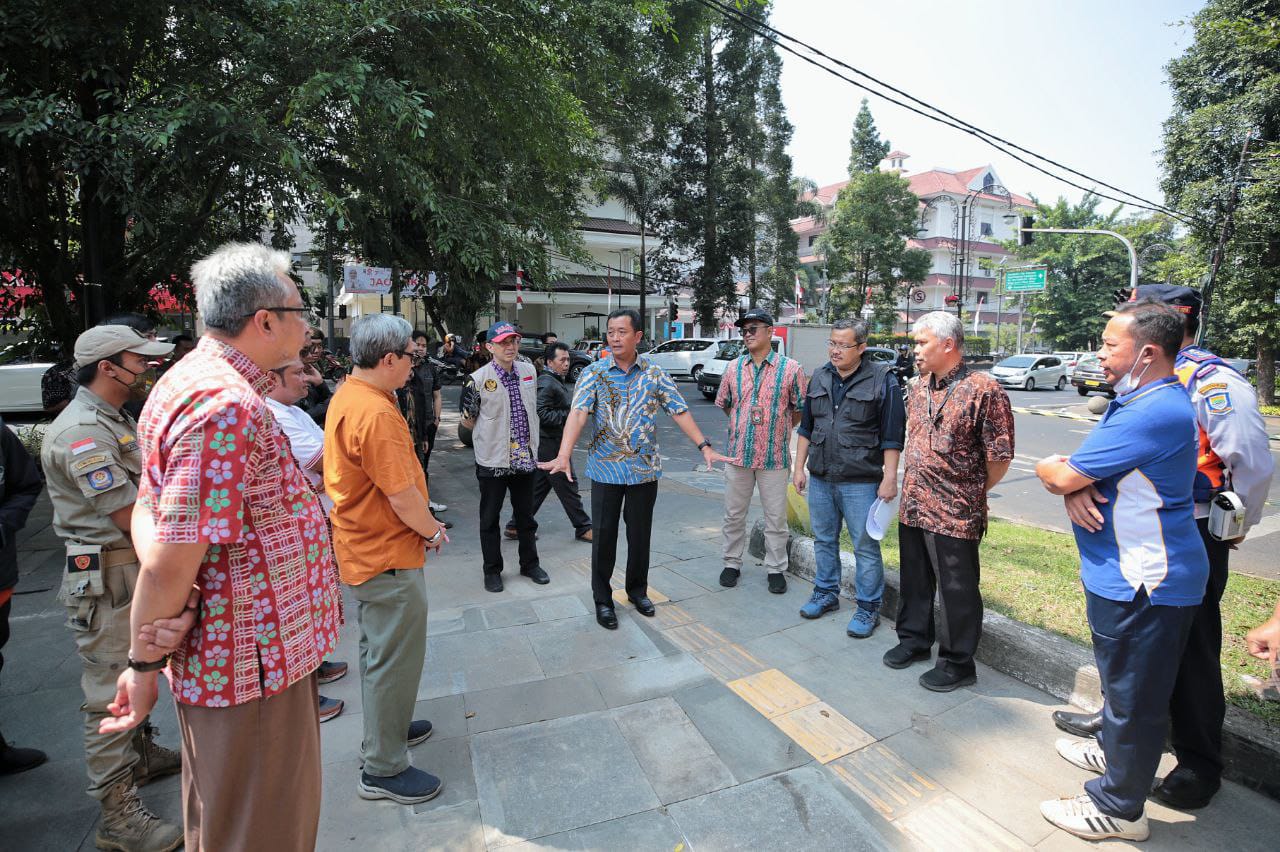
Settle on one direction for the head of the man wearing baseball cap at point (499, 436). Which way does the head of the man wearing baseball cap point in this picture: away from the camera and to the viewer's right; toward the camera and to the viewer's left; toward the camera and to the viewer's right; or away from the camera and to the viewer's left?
toward the camera and to the viewer's right

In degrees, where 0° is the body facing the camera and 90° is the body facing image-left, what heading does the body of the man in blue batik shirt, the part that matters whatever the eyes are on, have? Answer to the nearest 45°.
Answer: approximately 0°

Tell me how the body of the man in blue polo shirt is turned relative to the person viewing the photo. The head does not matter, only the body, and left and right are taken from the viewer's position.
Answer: facing to the left of the viewer

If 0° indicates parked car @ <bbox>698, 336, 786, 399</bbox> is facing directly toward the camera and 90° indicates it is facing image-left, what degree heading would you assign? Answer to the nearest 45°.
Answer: approximately 45°

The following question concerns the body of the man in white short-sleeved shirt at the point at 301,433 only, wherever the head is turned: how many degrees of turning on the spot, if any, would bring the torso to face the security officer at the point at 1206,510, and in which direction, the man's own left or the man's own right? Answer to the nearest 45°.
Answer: approximately 45° to the man's own right

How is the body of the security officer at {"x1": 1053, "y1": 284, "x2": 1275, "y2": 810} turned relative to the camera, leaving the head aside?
to the viewer's left

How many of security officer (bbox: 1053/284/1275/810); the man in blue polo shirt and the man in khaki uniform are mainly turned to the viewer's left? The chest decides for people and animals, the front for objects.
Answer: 2

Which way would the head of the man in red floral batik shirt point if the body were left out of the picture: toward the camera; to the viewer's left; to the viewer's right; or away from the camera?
to the viewer's right

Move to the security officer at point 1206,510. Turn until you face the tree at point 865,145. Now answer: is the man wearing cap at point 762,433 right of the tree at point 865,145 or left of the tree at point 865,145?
left

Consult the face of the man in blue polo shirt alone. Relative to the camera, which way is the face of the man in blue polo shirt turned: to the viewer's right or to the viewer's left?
to the viewer's left

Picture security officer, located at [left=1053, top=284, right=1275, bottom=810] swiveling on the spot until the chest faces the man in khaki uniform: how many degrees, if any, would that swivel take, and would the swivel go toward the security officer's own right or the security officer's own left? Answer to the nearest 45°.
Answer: approximately 45° to the security officer's own left

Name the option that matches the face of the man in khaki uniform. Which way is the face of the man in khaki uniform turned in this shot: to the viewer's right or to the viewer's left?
to the viewer's right

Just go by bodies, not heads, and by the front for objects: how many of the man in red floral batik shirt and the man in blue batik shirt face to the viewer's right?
1

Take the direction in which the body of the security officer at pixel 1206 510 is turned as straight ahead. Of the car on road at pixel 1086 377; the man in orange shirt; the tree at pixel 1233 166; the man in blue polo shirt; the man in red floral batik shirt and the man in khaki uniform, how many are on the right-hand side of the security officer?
2
